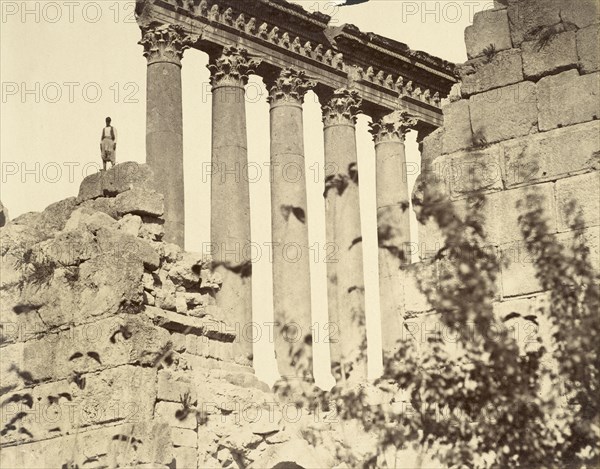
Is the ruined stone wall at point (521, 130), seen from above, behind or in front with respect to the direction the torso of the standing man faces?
in front

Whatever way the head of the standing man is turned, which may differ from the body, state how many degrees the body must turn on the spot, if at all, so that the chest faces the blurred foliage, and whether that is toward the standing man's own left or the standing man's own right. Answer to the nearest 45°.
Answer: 0° — they already face it

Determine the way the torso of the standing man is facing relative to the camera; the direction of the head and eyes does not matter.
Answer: toward the camera
